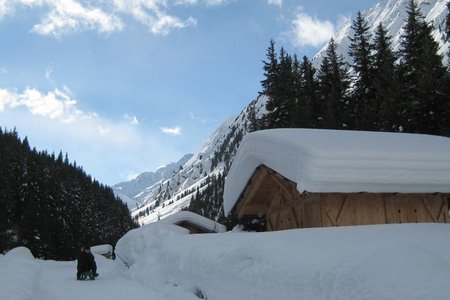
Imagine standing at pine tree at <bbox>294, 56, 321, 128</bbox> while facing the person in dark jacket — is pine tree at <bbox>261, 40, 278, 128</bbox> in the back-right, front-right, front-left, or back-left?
front-right

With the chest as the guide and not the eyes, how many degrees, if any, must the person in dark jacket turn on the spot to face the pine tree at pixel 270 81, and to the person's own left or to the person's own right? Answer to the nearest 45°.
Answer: approximately 45° to the person's own right

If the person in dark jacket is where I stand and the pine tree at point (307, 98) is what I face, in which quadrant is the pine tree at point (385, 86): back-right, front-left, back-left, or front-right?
front-right

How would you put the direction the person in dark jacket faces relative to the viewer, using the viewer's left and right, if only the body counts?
facing away from the viewer

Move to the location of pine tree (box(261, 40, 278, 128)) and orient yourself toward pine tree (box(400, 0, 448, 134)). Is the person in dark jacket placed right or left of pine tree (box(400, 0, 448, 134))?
right

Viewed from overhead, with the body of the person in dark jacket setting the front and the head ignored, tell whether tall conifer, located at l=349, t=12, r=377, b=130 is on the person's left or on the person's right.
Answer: on the person's right

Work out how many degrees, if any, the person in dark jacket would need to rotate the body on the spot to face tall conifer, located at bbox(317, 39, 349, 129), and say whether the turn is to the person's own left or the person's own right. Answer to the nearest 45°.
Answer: approximately 45° to the person's own right
